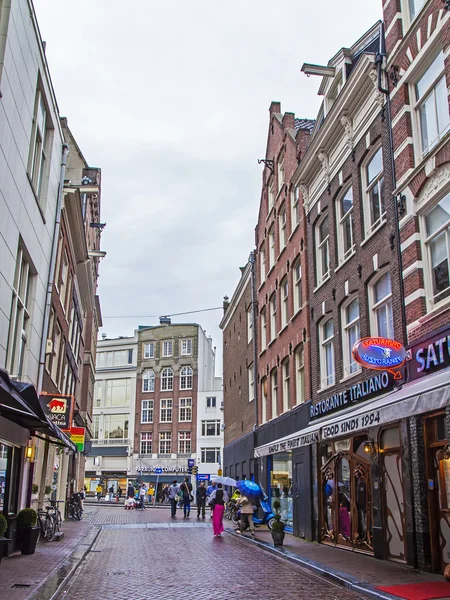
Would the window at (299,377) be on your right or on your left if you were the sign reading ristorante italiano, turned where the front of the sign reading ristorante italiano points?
on your right

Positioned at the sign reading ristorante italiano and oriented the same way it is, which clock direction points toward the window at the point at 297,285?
The window is roughly at 4 o'clock from the sign reading ristorante italiano.

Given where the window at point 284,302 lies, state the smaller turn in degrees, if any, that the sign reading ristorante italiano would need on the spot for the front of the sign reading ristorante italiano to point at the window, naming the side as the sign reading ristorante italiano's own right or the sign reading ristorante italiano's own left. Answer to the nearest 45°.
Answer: approximately 135° to the sign reading ristorante italiano's own right

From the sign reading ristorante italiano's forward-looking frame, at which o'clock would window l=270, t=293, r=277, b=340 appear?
The window is roughly at 4 o'clock from the sign reading ristorante italiano.

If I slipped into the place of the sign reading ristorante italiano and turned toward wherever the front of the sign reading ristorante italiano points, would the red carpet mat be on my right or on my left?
on my left

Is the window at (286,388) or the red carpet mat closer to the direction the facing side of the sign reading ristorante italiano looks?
the red carpet mat

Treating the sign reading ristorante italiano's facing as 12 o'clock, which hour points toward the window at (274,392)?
The window is roughly at 4 o'clock from the sign reading ristorante italiano.

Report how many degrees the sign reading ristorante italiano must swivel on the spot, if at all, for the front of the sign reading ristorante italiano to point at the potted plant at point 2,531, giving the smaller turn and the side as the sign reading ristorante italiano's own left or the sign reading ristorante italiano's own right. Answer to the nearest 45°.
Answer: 0° — it already faces it

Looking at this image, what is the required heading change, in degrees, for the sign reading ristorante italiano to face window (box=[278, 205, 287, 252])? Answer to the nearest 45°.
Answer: approximately 135° to its right

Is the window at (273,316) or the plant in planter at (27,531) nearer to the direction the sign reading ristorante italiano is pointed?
the plant in planter

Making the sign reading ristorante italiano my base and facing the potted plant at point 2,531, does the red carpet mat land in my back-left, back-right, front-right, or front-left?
front-left

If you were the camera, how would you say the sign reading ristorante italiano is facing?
facing the viewer and to the left of the viewer

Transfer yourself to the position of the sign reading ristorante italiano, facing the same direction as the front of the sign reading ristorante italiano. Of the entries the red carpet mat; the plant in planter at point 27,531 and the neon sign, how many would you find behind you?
0

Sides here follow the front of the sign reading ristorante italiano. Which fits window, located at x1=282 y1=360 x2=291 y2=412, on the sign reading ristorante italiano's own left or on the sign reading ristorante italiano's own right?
on the sign reading ristorante italiano's own right

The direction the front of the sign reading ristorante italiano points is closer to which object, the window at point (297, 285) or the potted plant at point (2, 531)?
the potted plant
